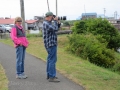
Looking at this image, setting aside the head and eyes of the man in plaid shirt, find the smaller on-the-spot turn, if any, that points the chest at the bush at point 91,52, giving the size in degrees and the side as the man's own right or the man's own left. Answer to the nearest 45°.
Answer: approximately 90° to the man's own left

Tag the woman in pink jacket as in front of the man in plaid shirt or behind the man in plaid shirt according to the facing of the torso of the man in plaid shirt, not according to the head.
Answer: behind

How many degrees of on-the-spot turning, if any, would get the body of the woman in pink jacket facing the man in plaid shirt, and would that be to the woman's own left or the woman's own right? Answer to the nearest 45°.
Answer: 0° — they already face them

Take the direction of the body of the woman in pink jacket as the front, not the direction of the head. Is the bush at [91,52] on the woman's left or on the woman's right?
on the woman's left

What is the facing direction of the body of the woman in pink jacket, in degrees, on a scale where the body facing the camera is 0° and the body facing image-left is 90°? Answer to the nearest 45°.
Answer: approximately 315°

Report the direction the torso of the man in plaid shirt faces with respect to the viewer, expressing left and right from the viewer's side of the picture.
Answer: facing to the right of the viewer

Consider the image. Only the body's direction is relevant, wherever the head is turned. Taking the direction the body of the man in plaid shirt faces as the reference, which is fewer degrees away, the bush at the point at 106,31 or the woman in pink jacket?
the bush

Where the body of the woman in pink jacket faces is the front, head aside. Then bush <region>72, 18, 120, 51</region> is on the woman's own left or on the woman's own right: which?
on the woman's own left

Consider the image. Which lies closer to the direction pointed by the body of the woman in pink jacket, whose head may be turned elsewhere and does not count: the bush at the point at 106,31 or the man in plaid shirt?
the man in plaid shirt
